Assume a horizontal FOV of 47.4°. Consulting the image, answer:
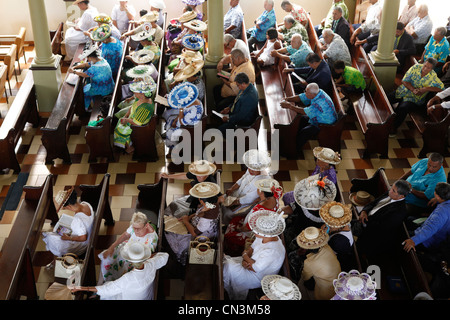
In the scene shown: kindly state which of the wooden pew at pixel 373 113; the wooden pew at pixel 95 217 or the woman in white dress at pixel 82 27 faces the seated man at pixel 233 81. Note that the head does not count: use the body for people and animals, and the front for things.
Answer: the wooden pew at pixel 373 113

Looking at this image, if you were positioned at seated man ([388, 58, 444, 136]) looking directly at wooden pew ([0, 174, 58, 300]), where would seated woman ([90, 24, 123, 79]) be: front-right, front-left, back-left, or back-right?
front-right

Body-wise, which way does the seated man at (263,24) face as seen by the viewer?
to the viewer's left

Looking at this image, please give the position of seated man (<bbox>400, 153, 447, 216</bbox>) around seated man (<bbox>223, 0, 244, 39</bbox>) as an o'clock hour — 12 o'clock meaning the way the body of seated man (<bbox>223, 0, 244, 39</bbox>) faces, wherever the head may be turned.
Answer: seated man (<bbox>400, 153, 447, 216</bbox>) is roughly at 8 o'clock from seated man (<bbox>223, 0, 244, 39</bbox>).

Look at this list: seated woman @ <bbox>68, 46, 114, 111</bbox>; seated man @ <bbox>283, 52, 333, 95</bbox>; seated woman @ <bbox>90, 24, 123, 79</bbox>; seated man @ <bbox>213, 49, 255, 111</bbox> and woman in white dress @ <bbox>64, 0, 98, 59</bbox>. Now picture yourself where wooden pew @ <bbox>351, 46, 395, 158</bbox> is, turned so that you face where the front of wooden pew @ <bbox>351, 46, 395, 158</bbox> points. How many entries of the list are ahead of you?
5

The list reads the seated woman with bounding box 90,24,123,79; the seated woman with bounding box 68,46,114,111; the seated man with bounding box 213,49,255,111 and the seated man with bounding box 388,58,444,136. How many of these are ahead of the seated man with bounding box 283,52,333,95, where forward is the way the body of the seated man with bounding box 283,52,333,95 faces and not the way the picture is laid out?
3

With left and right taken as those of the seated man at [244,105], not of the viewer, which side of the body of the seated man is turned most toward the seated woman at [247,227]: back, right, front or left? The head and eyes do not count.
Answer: left

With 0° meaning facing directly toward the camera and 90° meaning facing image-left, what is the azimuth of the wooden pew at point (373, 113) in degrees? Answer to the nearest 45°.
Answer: approximately 90°

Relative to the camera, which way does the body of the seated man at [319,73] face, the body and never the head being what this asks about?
to the viewer's left

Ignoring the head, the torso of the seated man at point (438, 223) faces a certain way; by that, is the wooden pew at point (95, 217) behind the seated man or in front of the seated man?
in front
